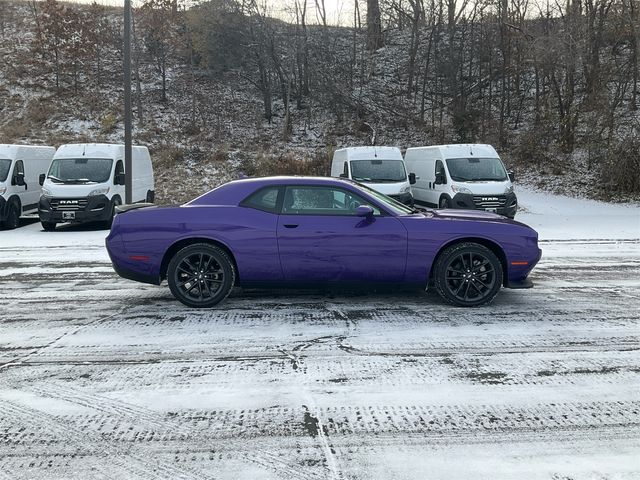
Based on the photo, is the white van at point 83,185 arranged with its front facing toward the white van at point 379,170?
no

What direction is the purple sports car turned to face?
to the viewer's right

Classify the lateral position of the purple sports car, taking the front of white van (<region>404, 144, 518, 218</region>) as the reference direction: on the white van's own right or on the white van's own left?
on the white van's own right

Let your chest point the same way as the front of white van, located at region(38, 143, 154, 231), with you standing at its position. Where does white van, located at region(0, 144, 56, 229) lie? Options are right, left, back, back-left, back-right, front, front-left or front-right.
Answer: right

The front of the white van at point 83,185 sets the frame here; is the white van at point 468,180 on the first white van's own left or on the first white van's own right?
on the first white van's own left

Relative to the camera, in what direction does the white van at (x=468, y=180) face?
facing the viewer and to the right of the viewer

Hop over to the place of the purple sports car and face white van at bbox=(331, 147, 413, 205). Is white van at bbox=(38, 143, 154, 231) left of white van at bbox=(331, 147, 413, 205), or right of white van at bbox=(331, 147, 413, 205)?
left

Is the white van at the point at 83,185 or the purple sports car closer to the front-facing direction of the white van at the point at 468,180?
the purple sports car

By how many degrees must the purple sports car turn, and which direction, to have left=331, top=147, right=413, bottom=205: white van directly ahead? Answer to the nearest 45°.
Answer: approximately 90° to its left

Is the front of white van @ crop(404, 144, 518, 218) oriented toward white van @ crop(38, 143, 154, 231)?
no

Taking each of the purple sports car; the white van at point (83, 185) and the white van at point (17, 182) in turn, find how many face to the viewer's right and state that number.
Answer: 1

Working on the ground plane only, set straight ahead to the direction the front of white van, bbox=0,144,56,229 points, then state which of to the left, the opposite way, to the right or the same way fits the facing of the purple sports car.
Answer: to the left

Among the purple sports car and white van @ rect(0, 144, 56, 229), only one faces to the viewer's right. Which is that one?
the purple sports car

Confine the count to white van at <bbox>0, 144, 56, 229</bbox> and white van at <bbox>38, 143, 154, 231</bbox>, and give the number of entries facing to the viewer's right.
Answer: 0

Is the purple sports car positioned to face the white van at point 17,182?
no

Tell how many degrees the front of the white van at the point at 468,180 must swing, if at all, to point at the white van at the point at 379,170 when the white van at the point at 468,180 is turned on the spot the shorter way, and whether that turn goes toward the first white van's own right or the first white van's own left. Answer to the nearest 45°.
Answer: approximately 135° to the first white van's own right

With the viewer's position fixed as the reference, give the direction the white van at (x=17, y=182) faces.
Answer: facing the viewer and to the left of the viewer

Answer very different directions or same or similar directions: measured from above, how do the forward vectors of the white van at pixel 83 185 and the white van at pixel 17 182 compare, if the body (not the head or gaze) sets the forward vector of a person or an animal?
same or similar directions
